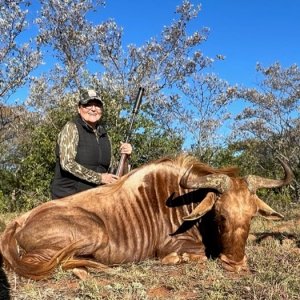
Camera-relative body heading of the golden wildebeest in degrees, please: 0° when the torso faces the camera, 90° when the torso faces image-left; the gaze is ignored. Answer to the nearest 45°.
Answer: approximately 270°
